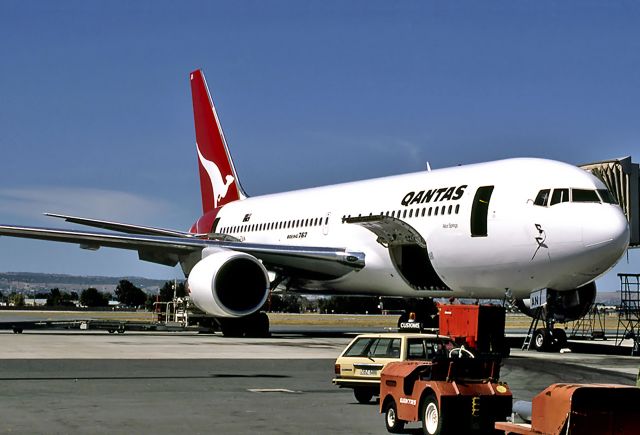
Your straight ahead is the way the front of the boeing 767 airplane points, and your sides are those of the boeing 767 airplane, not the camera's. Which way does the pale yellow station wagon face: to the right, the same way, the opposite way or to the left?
to the left

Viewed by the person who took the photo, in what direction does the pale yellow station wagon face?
facing away from the viewer and to the right of the viewer

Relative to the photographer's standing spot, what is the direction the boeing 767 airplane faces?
facing the viewer and to the right of the viewer

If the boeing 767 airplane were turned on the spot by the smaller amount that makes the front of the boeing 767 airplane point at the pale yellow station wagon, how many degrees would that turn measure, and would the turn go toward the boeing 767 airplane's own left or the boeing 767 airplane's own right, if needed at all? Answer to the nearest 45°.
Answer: approximately 45° to the boeing 767 airplane's own right

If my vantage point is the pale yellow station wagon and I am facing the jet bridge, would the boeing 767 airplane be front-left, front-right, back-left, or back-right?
front-left

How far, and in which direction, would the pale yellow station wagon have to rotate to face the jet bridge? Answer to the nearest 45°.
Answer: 0° — it already faces it

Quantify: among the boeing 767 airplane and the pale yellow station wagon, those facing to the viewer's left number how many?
0

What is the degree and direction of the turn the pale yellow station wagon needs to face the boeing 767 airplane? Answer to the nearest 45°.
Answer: approximately 45° to its left
